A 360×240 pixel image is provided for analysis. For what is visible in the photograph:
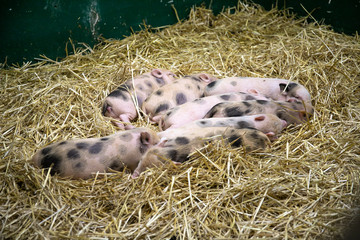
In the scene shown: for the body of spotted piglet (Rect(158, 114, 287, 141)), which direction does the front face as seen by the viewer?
to the viewer's right

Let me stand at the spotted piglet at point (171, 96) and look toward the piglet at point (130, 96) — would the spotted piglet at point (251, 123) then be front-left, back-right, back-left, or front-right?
back-left

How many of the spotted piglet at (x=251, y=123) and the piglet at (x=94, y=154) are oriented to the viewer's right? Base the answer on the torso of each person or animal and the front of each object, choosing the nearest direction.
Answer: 2

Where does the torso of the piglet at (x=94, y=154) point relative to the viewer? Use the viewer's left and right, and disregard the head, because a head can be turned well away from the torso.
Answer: facing to the right of the viewer

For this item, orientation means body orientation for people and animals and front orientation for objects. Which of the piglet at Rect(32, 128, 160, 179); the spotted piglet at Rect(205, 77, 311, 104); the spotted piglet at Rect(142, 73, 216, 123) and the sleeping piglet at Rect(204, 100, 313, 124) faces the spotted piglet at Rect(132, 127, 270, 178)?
the piglet

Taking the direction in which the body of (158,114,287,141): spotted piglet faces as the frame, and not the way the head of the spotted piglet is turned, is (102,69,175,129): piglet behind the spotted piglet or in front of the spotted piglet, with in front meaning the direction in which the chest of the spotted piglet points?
behind

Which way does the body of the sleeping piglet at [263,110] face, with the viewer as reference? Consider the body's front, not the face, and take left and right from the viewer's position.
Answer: facing to the right of the viewer

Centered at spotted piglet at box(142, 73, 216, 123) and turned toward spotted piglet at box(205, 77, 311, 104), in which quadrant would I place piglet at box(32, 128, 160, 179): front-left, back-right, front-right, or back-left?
back-right

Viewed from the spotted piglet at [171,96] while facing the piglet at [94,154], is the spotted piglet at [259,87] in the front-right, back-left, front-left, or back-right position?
back-left

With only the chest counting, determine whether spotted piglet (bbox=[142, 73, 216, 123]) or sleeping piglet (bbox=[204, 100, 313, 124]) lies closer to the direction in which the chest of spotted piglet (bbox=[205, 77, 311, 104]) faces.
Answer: the sleeping piglet

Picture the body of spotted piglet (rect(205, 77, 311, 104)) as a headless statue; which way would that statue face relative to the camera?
to the viewer's right

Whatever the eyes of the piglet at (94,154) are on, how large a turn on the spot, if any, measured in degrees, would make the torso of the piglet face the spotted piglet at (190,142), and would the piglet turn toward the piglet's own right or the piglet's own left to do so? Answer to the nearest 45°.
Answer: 0° — it already faces it
